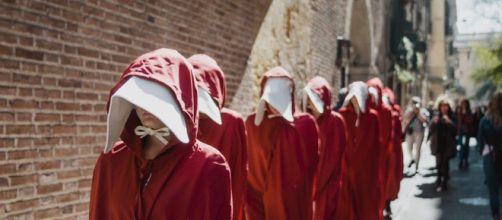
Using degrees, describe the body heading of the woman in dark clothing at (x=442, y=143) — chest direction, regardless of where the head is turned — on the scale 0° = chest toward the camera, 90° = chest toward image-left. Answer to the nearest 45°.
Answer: approximately 0°

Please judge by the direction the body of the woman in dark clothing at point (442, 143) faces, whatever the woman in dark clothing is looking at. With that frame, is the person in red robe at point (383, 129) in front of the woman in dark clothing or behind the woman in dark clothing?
in front

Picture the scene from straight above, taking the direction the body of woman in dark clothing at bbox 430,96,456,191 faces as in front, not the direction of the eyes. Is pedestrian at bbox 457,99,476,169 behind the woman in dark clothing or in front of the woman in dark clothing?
behind

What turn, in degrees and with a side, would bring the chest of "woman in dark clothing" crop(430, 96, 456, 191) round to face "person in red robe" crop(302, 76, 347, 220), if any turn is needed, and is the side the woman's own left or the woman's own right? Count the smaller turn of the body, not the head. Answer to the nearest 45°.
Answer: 0° — they already face them

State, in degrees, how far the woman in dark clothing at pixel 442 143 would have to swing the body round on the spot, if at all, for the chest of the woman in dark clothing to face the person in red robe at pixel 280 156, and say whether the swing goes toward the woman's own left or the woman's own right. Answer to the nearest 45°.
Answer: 0° — they already face them

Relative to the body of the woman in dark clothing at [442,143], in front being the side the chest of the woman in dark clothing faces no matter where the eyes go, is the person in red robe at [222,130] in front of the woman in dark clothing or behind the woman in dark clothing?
in front

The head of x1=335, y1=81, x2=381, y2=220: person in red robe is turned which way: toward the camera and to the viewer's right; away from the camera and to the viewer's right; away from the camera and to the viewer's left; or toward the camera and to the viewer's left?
toward the camera and to the viewer's left
